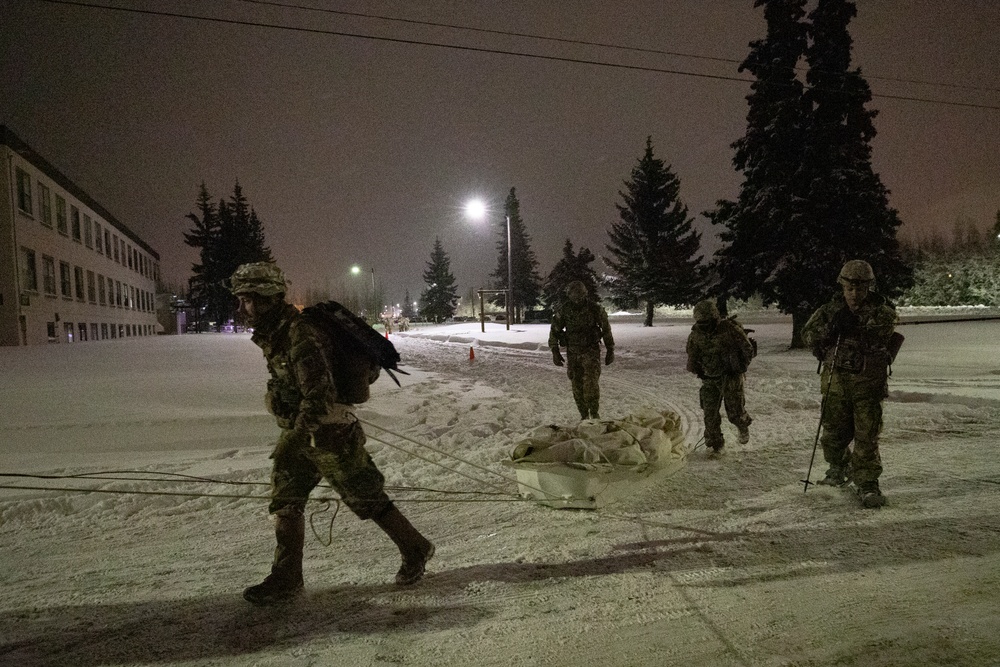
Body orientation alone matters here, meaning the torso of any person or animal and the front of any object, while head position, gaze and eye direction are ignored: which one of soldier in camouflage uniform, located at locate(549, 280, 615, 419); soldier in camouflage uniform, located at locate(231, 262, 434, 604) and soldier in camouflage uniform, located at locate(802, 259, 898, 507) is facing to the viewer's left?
soldier in camouflage uniform, located at locate(231, 262, 434, 604)

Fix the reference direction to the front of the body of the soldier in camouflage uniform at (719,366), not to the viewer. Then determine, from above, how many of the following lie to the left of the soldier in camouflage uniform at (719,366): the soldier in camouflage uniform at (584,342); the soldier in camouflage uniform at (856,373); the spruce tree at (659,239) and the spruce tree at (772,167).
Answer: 1

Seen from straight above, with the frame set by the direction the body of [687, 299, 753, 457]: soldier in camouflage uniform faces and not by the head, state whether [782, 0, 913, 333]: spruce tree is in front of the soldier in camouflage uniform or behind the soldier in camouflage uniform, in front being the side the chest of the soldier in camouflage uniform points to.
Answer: behind

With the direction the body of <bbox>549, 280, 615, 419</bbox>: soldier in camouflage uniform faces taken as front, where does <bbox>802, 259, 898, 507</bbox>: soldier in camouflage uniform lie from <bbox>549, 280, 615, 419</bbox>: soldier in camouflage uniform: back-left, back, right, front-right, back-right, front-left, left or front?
front-left

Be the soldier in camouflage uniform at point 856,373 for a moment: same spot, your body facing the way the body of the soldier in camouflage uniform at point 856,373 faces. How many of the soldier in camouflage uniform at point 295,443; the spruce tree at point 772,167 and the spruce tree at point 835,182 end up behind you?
2

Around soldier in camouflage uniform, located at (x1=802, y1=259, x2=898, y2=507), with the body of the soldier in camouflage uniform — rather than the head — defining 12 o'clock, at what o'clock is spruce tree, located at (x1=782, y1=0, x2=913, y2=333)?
The spruce tree is roughly at 6 o'clock from the soldier in camouflage uniform.

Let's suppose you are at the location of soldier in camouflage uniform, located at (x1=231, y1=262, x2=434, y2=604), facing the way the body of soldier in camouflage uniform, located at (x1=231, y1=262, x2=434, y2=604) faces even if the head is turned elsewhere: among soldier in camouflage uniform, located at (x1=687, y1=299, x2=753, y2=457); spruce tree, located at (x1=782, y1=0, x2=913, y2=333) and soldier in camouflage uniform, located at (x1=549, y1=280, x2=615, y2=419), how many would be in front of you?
0

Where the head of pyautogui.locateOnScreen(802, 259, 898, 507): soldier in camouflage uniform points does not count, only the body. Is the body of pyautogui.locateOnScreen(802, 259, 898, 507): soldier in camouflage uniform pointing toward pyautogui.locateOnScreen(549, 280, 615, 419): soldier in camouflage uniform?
no

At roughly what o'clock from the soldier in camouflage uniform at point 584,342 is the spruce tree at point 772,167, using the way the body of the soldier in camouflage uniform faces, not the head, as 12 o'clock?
The spruce tree is roughly at 7 o'clock from the soldier in camouflage uniform.

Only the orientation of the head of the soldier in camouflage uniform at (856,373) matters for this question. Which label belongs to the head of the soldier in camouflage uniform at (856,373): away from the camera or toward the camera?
toward the camera

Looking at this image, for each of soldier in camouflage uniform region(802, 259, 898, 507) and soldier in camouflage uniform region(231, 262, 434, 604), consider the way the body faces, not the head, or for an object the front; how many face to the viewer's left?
1

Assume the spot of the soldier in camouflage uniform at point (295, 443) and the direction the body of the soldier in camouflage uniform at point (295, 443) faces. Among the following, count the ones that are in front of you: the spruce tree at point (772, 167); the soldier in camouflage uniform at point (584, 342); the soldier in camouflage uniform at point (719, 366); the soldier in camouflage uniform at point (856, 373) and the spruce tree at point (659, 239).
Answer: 0

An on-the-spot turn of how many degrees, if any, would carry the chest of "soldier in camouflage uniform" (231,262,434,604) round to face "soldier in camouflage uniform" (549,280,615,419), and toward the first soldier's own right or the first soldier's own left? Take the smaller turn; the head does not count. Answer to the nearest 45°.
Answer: approximately 135° to the first soldier's own right

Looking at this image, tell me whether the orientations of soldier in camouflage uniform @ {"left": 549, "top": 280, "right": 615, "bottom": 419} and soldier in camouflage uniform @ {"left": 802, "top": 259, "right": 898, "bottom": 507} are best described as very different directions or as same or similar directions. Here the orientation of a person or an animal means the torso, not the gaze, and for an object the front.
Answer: same or similar directions

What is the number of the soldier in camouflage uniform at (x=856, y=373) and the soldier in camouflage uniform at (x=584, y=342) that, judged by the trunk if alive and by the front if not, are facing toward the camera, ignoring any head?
2

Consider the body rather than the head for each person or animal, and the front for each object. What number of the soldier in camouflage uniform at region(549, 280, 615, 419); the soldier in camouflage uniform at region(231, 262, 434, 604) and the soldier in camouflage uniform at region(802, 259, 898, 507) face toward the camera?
2

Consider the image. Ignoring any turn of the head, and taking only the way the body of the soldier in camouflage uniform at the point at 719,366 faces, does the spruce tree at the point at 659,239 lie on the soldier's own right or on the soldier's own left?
on the soldier's own right

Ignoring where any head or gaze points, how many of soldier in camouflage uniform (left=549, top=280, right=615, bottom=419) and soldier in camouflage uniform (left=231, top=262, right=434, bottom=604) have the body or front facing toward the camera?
1

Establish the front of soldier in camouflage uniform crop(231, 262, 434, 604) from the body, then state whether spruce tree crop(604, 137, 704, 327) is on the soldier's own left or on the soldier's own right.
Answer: on the soldier's own right

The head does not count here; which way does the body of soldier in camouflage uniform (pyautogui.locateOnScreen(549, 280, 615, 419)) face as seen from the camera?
toward the camera

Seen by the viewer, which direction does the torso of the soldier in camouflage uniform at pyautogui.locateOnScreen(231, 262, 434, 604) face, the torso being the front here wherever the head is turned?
to the viewer's left
